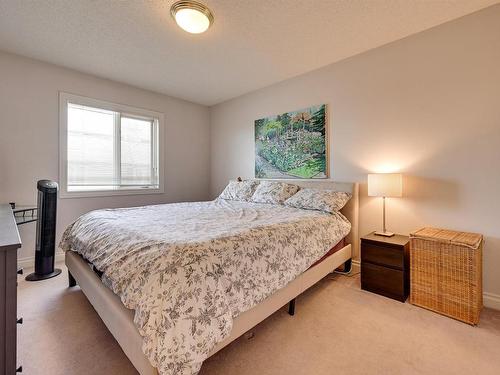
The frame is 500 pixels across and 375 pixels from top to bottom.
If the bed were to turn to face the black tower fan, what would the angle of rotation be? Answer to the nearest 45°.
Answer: approximately 90° to its right

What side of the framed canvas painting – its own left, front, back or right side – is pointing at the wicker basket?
left

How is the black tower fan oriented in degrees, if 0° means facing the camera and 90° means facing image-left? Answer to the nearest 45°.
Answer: approximately 315°

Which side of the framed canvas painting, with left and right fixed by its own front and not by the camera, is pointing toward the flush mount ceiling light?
front

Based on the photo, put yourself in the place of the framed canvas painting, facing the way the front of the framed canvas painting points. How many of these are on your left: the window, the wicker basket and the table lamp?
2

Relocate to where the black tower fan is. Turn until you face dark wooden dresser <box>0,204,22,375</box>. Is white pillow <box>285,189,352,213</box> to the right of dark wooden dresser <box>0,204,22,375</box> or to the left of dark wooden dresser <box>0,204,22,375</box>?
left

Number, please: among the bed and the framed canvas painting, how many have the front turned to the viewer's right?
0

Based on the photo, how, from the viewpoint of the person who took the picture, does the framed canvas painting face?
facing the viewer and to the left of the viewer

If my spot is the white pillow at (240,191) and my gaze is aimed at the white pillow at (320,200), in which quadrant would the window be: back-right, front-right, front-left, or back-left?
back-right

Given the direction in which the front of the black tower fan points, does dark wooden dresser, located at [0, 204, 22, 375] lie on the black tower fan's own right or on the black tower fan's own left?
on the black tower fan's own right

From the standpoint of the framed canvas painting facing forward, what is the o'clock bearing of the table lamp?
The table lamp is roughly at 9 o'clock from the framed canvas painting.
